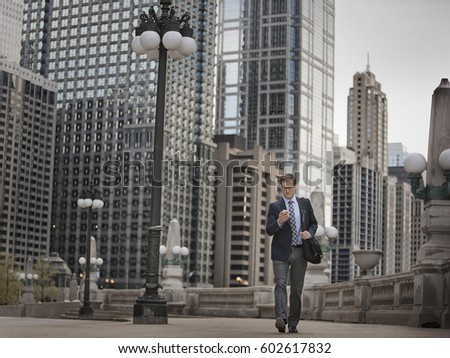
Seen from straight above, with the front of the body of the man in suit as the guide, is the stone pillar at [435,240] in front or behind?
behind

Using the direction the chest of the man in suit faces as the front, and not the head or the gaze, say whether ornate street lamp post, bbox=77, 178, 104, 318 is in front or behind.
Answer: behind

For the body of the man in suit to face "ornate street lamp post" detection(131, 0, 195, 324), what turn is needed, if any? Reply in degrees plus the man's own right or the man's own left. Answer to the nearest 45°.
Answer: approximately 135° to the man's own right

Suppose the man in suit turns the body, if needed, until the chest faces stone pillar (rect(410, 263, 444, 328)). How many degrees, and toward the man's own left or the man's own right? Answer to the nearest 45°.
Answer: approximately 135° to the man's own left

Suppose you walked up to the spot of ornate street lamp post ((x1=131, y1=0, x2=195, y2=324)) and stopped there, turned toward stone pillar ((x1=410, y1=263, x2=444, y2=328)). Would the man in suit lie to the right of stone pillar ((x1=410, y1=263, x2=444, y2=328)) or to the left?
right

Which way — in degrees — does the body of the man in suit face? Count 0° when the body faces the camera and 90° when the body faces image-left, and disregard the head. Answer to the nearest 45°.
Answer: approximately 0°
